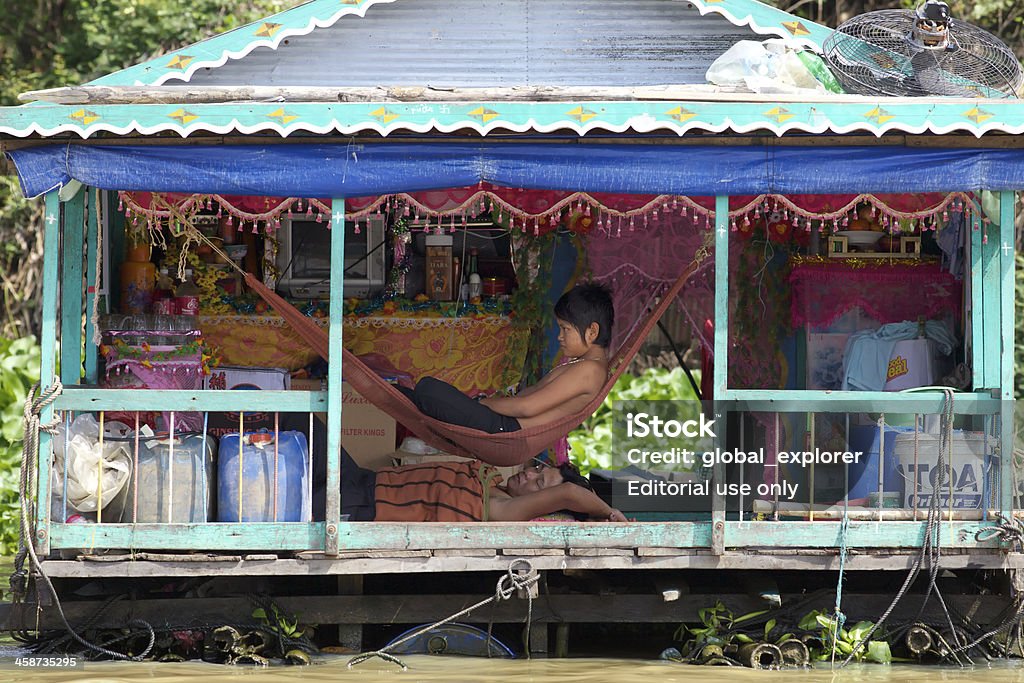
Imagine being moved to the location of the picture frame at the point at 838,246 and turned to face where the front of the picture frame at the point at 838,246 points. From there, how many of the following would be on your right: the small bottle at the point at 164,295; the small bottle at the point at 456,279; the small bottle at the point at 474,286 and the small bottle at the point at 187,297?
4

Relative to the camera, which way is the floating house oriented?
toward the camera

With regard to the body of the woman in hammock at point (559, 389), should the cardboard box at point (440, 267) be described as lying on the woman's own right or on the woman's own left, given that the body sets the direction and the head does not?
on the woman's own right

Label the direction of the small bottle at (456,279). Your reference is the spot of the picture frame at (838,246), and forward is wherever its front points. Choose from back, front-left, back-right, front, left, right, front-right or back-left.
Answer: right

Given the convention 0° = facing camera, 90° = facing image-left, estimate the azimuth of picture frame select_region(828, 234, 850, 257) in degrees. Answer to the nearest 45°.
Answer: approximately 0°

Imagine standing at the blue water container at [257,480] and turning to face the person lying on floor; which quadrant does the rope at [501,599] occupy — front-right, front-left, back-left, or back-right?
front-right
